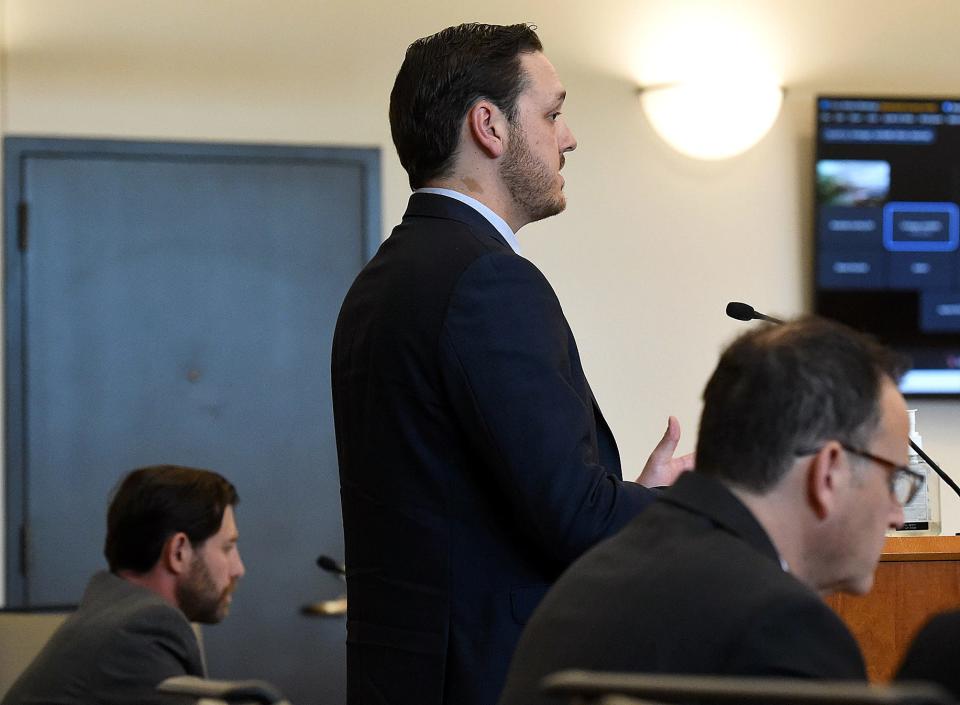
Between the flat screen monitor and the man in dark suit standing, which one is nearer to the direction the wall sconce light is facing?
the man in dark suit standing

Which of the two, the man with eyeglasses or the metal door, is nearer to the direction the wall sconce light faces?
the man with eyeglasses

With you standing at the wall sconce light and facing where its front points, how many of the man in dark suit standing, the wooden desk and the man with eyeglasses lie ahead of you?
3

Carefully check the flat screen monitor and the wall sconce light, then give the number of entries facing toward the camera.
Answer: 2

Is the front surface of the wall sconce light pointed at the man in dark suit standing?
yes

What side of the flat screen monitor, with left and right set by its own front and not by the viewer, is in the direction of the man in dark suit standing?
front

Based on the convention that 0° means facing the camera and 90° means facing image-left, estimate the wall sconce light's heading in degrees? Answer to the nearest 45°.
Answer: approximately 0°

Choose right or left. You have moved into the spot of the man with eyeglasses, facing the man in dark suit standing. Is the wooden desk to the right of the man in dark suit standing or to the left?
right

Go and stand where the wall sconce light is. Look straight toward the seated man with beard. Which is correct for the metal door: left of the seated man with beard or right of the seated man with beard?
right

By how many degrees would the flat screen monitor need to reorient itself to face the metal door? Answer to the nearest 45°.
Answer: approximately 45° to its right

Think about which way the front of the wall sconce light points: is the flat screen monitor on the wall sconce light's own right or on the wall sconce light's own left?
on the wall sconce light's own left

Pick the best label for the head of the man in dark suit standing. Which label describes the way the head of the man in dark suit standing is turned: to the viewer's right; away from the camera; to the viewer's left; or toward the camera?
to the viewer's right

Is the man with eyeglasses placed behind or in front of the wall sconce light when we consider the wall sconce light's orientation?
in front
